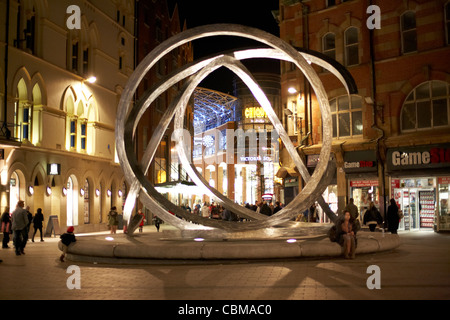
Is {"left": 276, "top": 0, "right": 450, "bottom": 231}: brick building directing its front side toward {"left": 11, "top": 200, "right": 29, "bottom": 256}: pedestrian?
yes

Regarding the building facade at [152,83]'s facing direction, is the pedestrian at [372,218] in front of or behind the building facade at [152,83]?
in front

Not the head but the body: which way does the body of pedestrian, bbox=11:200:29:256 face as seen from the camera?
away from the camera

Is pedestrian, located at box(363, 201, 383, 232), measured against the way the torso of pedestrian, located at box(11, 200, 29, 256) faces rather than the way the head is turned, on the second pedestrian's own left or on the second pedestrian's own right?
on the second pedestrian's own right

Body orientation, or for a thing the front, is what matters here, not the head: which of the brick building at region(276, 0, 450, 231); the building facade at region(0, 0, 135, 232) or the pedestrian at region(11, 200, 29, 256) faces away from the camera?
the pedestrian

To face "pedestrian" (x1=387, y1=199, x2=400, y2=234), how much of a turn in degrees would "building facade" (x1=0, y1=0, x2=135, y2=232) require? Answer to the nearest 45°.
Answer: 0° — it already faces them

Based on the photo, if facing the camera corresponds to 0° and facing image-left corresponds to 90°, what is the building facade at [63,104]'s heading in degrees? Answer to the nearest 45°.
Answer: approximately 315°

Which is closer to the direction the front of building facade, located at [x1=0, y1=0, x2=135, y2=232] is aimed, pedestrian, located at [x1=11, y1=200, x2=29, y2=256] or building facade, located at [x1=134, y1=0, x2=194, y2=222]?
the pedestrian

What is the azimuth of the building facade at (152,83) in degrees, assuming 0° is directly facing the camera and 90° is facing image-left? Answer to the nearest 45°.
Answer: approximately 315°

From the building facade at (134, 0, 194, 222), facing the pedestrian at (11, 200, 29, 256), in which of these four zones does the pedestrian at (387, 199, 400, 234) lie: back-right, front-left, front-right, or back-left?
front-left

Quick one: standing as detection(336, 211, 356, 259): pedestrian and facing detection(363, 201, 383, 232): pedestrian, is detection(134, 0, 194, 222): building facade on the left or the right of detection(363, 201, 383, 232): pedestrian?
left

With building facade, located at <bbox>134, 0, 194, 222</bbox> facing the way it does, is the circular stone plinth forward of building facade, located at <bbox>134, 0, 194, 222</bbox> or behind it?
forward

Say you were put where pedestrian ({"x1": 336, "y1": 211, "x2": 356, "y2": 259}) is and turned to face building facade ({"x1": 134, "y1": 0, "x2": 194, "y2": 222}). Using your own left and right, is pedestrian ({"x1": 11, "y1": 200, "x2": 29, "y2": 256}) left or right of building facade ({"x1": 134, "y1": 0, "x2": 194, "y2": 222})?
left
